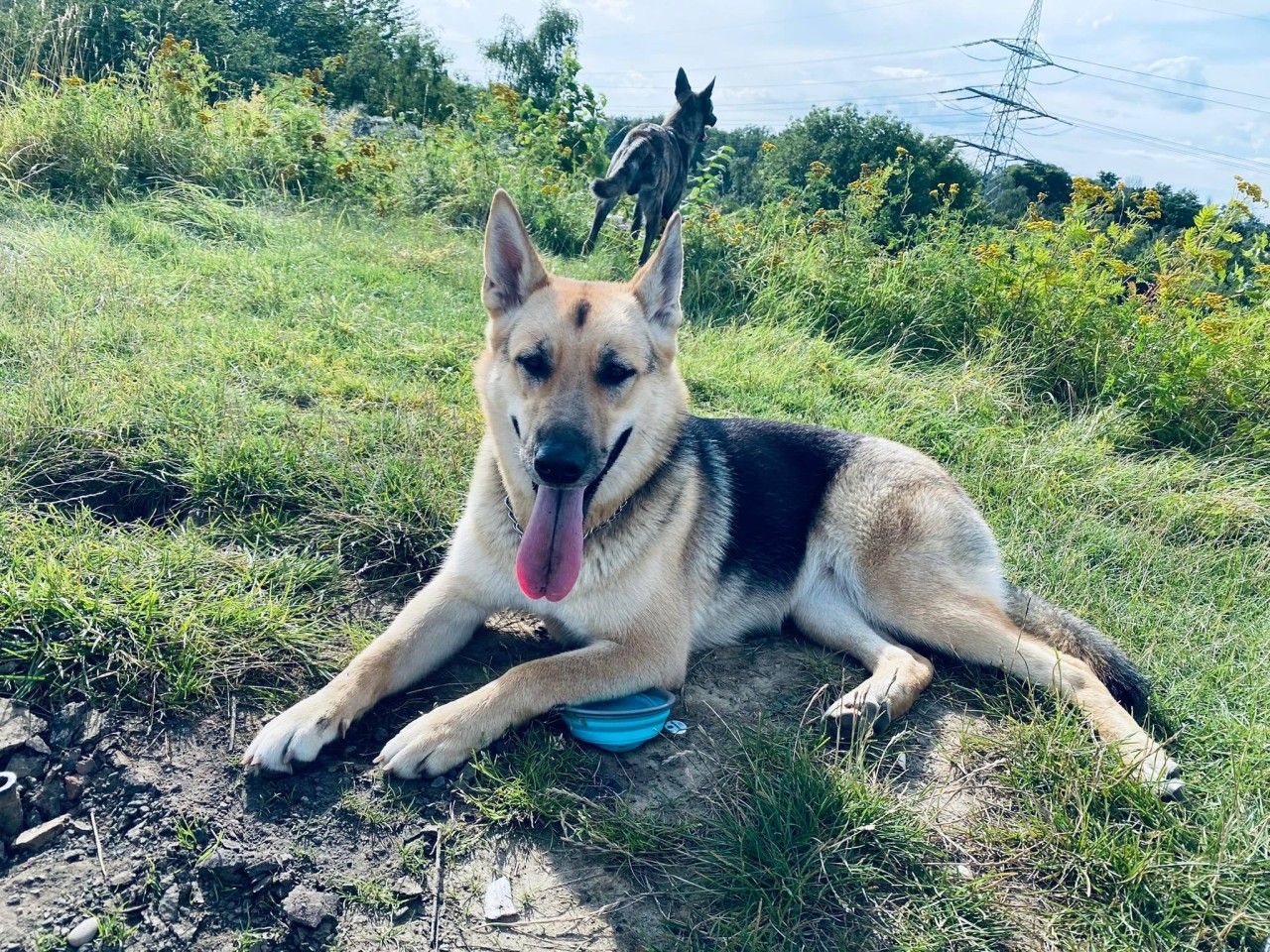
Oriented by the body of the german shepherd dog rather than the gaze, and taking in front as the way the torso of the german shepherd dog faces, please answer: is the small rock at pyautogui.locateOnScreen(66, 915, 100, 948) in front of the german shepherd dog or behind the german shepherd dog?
in front

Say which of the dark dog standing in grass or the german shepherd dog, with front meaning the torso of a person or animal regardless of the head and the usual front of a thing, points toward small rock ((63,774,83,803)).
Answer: the german shepherd dog

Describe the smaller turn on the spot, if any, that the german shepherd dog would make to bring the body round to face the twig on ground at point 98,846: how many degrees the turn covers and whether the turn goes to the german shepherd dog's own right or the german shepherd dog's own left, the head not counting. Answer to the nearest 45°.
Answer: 0° — it already faces it

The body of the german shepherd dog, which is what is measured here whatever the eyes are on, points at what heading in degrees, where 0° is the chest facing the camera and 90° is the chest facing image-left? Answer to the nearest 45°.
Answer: approximately 45°

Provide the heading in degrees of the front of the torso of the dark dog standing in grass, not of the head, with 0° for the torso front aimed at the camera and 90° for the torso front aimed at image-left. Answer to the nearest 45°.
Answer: approximately 225°

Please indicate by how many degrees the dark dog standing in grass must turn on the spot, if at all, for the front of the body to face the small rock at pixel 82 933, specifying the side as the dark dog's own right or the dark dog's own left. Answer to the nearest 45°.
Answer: approximately 135° to the dark dog's own right

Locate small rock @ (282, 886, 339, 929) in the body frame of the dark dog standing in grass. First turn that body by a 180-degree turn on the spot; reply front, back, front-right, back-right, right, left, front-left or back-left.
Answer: front-left

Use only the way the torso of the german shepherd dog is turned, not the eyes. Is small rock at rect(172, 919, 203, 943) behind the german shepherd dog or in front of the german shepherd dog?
in front

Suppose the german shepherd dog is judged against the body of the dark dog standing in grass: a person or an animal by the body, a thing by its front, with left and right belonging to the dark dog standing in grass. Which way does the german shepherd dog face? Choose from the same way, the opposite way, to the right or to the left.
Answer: the opposite way

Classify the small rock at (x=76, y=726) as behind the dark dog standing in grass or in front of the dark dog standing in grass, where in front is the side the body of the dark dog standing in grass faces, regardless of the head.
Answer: behind

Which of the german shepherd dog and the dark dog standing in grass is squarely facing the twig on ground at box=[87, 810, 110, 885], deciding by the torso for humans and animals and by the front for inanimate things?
the german shepherd dog

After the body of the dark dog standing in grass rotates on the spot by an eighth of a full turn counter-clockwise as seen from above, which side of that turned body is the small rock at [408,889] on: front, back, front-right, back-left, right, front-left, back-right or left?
back

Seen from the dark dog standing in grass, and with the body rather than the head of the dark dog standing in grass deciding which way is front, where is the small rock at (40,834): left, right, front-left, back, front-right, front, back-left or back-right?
back-right
